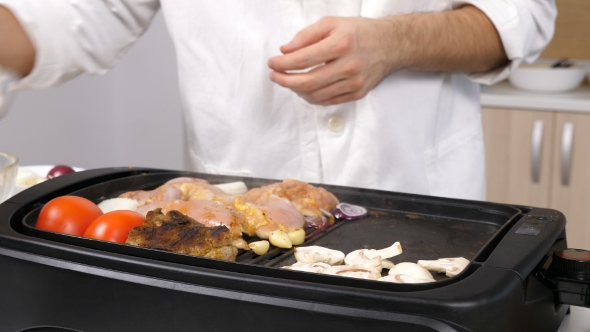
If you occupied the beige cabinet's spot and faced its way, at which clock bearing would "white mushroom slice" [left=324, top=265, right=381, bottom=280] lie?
The white mushroom slice is roughly at 12 o'clock from the beige cabinet.

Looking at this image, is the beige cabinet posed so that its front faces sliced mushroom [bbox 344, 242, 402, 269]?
yes

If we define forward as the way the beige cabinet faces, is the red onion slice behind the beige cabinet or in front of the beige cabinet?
in front

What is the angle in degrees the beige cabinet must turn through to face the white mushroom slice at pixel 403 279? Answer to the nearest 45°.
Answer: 0° — it already faces it

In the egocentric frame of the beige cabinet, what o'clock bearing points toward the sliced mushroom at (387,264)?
The sliced mushroom is roughly at 12 o'clock from the beige cabinet.

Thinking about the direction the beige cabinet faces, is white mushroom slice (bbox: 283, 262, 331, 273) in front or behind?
in front

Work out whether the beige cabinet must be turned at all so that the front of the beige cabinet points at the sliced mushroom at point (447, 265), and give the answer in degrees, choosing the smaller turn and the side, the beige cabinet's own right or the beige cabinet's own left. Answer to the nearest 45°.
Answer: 0° — it already faces it

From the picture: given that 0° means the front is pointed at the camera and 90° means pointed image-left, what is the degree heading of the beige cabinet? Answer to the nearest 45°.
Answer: approximately 0°

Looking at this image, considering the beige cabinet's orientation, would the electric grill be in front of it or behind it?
in front

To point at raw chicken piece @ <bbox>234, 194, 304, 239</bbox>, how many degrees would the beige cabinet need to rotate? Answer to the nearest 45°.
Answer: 0° — it already faces it
